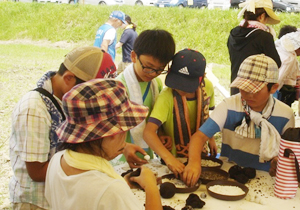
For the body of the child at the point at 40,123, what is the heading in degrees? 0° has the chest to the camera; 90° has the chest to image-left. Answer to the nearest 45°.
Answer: approximately 270°

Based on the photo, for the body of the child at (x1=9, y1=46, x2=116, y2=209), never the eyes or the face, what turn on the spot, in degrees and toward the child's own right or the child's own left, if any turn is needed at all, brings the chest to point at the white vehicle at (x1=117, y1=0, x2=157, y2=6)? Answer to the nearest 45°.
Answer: approximately 90° to the child's own left

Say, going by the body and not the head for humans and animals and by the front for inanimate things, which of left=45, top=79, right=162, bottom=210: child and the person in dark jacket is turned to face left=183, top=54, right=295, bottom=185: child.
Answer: left=45, top=79, right=162, bottom=210: child

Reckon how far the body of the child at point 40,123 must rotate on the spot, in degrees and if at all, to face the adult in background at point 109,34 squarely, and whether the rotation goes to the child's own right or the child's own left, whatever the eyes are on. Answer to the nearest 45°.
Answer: approximately 90° to the child's own left
